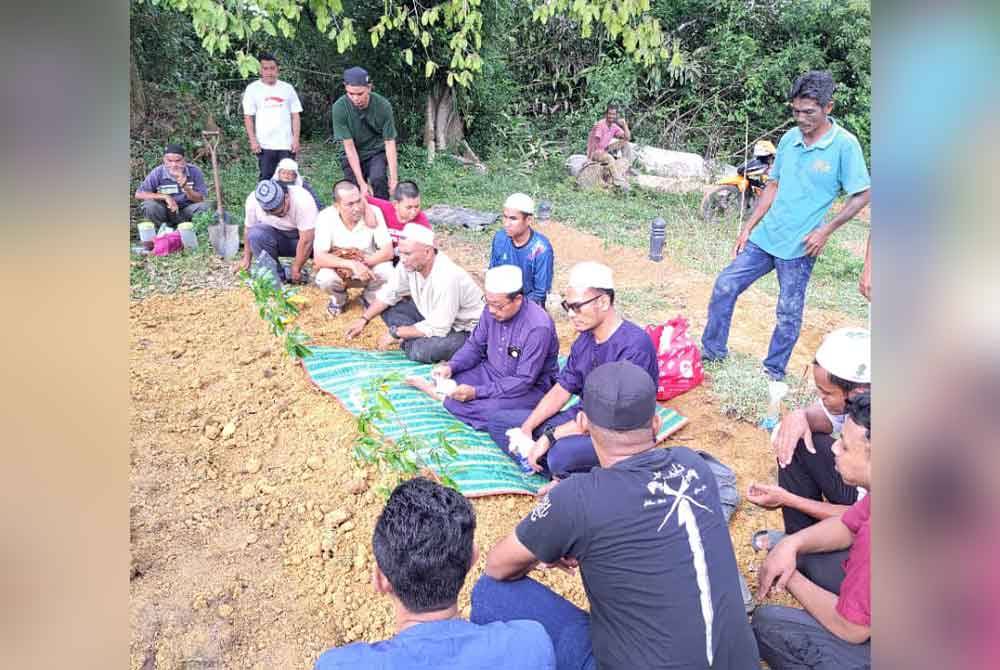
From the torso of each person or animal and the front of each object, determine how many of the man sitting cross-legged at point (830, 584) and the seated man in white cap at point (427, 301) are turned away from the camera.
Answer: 0

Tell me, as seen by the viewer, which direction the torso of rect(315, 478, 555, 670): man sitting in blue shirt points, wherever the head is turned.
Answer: away from the camera

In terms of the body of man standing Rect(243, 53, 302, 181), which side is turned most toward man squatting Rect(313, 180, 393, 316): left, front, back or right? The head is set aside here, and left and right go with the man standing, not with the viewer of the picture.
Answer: front

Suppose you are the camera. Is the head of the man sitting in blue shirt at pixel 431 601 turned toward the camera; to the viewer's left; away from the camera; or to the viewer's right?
away from the camera

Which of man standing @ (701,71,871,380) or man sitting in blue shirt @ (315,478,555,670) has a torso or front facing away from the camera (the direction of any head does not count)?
the man sitting in blue shirt

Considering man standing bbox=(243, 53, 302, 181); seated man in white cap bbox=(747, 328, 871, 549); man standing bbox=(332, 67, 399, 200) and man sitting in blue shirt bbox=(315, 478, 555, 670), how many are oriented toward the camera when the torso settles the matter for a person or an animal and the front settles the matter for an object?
2

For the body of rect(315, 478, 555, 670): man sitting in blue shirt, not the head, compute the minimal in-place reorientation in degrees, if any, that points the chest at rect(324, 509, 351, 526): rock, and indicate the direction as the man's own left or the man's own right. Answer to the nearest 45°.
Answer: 0° — they already face it

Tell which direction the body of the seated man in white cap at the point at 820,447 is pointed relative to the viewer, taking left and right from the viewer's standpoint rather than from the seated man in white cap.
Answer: facing to the left of the viewer

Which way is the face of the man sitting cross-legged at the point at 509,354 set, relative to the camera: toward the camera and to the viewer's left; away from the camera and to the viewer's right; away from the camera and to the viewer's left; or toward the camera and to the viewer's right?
toward the camera and to the viewer's left

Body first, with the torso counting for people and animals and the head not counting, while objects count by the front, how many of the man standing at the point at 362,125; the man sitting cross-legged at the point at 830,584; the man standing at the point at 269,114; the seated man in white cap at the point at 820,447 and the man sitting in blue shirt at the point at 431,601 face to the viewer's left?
2

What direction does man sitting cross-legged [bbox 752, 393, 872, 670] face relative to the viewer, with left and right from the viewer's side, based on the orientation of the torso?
facing to the left of the viewer
